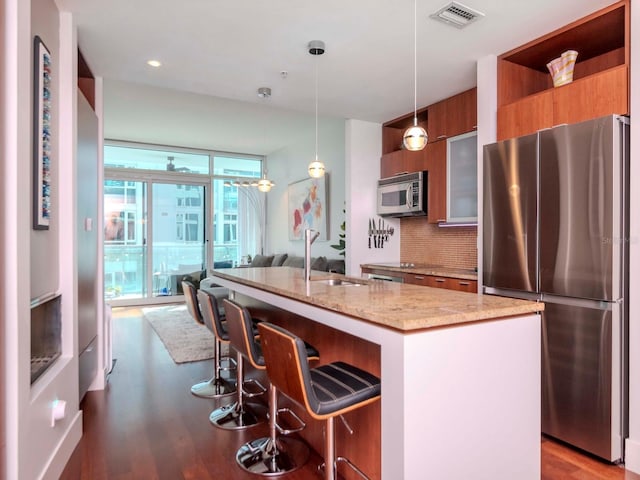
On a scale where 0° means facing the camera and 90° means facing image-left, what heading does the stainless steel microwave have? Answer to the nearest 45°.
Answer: approximately 45°

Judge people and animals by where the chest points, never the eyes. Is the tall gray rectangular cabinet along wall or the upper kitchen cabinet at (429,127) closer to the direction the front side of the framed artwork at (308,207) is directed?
the tall gray rectangular cabinet along wall

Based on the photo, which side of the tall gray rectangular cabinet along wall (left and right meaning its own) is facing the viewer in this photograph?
right

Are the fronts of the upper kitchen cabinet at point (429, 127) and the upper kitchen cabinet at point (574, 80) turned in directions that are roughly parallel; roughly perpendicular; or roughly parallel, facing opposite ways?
roughly parallel

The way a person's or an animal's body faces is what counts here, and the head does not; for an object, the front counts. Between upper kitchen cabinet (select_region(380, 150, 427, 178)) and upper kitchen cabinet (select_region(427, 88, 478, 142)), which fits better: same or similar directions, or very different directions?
same or similar directions

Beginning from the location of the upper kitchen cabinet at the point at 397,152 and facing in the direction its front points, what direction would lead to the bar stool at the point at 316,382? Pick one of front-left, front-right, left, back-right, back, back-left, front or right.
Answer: front-left

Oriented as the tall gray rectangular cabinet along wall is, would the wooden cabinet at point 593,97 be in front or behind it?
in front

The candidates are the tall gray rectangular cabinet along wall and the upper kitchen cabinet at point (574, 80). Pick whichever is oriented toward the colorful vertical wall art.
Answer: the upper kitchen cabinet

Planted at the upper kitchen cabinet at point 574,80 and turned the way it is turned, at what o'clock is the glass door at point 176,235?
The glass door is roughly at 2 o'clock from the upper kitchen cabinet.

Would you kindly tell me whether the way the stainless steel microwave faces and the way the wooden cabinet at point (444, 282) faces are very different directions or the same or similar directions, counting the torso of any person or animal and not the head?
same or similar directions

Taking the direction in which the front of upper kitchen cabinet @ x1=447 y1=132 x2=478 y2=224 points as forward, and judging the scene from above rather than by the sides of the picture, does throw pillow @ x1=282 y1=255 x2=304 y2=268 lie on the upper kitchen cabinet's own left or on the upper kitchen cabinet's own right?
on the upper kitchen cabinet's own right

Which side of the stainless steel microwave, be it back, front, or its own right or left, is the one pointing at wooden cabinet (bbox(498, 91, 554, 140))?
left

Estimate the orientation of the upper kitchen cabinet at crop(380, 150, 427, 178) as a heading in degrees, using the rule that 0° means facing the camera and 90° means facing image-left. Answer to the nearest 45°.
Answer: approximately 45°

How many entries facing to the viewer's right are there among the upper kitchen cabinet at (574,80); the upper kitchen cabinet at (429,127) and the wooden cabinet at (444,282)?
0

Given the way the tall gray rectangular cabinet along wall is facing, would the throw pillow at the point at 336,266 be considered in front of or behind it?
in front
